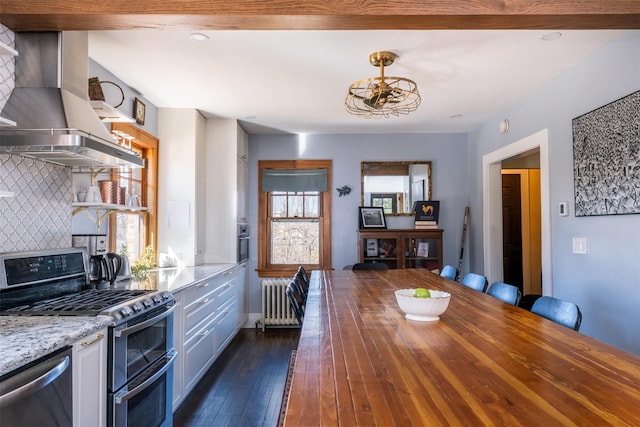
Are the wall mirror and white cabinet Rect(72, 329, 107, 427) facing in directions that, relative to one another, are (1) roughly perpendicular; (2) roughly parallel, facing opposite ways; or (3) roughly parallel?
roughly perpendicular

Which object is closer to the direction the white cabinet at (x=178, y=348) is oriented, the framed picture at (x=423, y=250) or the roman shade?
the framed picture

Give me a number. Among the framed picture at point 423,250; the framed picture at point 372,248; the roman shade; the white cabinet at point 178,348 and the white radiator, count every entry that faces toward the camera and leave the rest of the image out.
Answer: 4

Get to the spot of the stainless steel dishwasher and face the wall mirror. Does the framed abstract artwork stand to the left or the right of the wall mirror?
right

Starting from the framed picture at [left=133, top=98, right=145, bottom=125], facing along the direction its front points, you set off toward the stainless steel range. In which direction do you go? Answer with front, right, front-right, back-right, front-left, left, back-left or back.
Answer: front-right

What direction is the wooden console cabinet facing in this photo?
toward the camera

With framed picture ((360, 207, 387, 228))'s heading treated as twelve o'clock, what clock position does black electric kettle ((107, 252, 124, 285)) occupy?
The black electric kettle is roughly at 1 o'clock from the framed picture.

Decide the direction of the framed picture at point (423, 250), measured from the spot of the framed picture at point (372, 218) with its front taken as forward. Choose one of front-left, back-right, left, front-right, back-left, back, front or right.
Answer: left

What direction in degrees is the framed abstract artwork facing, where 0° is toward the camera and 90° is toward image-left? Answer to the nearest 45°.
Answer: approximately 45°

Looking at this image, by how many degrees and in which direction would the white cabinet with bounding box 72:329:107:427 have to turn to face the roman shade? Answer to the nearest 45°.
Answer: approximately 90° to its left

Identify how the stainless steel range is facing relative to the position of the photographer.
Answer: facing the viewer and to the right of the viewer

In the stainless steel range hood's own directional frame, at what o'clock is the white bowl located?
The white bowl is roughly at 12 o'clock from the stainless steel range hood.

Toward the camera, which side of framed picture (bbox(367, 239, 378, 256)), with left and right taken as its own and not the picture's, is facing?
front

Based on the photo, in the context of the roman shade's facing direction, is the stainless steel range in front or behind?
in front

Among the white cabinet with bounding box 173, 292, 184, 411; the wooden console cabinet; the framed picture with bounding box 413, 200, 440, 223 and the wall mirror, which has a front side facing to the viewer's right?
the white cabinet

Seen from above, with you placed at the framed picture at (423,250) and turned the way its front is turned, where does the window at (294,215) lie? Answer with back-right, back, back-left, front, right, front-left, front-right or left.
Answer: right
